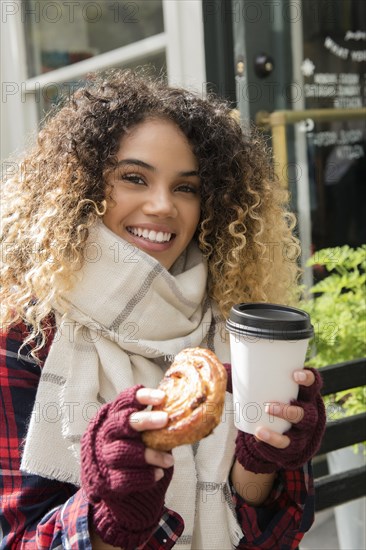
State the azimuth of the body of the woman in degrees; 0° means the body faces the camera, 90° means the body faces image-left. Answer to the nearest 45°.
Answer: approximately 315°

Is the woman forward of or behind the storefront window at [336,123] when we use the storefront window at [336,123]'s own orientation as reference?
forward

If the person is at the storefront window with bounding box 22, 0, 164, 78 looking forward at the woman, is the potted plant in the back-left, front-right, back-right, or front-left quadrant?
front-left

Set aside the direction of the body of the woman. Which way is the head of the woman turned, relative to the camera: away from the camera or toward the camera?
toward the camera

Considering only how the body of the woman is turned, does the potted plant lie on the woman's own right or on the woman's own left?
on the woman's own left

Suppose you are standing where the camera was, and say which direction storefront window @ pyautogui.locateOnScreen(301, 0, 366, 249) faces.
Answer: facing the viewer

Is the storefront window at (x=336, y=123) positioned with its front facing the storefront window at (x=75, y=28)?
no

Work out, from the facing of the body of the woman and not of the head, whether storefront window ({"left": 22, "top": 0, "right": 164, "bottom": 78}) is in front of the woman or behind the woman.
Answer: behind

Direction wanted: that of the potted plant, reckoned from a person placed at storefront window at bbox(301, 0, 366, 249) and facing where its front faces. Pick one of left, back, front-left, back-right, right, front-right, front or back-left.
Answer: front

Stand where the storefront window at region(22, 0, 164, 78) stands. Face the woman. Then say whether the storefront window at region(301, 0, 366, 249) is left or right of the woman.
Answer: left
